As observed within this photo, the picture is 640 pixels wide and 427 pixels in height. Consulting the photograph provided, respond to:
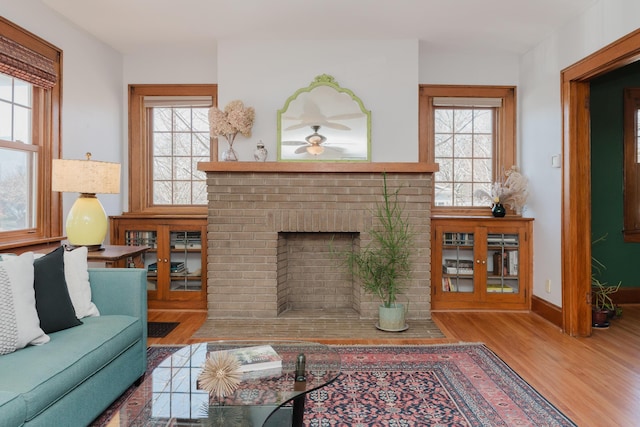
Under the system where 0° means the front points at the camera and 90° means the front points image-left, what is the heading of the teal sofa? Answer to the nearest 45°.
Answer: approximately 315°

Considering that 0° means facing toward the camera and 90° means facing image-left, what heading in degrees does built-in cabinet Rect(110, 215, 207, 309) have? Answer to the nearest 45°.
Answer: approximately 0°

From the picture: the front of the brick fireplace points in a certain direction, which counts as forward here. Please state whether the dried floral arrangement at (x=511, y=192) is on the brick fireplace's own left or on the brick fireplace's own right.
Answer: on the brick fireplace's own left

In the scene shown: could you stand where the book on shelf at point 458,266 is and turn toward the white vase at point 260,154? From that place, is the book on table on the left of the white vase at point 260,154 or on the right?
left

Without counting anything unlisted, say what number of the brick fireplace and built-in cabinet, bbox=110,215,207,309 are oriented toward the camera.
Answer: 2

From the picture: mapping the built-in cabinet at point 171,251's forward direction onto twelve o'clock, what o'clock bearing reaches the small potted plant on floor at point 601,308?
The small potted plant on floor is roughly at 10 o'clock from the built-in cabinet.

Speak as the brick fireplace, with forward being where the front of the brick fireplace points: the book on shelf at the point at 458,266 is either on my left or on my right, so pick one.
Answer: on my left

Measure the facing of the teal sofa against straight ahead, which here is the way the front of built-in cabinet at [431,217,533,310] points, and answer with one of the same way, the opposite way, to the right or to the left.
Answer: to the left

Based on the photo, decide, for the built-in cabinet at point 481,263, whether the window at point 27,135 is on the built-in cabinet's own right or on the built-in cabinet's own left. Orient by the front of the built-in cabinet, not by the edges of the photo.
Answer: on the built-in cabinet's own right

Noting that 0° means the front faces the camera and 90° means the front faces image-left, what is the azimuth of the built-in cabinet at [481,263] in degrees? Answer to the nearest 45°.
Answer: approximately 0°

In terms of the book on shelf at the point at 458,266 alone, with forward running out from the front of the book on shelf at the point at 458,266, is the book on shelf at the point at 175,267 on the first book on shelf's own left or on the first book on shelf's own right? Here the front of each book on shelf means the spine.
on the first book on shelf's own right
